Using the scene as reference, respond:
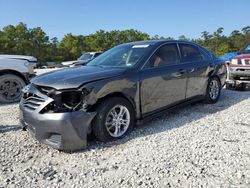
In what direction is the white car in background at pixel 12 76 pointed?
to the viewer's right
